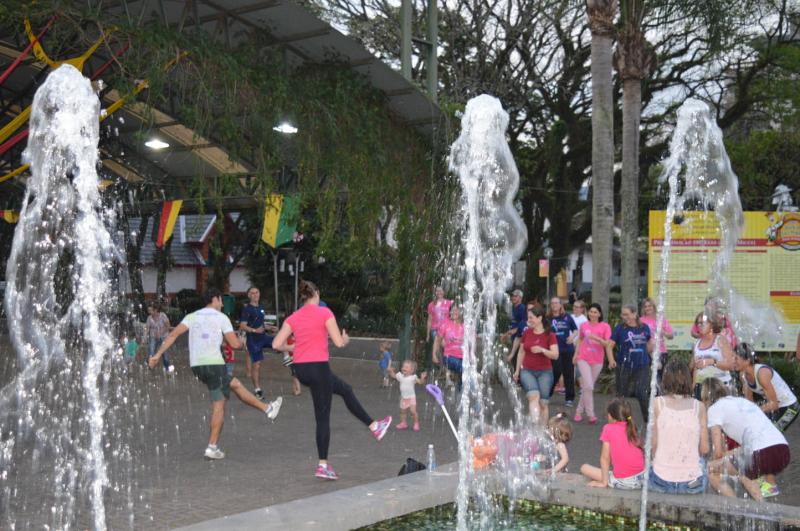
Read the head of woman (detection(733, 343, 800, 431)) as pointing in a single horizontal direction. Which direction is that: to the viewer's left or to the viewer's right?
to the viewer's left

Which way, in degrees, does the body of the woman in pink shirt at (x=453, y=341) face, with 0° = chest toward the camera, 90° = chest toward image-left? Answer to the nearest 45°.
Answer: approximately 0°

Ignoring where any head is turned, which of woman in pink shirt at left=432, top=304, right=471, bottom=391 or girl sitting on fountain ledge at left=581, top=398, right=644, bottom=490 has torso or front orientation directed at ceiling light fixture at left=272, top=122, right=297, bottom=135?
the girl sitting on fountain ledge

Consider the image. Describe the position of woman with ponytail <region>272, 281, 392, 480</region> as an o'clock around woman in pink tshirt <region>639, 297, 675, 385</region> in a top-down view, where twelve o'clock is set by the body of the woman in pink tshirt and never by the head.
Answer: The woman with ponytail is roughly at 1 o'clock from the woman in pink tshirt.

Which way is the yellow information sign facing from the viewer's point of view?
toward the camera

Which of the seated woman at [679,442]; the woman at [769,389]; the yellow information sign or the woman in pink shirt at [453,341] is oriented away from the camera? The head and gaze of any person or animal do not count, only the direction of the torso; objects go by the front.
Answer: the seated woman at [679,442]

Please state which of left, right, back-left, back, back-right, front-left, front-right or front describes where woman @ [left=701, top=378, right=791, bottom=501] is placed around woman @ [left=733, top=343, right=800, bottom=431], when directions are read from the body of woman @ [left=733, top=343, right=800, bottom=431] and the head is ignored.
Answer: left

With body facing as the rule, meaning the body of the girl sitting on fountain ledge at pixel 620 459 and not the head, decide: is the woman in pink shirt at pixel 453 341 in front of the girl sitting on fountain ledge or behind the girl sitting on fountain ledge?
in front

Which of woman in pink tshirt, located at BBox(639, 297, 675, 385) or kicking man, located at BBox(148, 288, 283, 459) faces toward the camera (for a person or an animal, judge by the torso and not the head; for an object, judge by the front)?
the woman in pink tshirt

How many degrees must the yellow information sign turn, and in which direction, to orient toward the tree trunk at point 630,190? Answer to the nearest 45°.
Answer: approximately 135° to its right

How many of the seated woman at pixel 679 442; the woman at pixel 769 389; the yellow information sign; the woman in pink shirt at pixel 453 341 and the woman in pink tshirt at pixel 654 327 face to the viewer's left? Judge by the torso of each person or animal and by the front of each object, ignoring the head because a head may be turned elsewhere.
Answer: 1

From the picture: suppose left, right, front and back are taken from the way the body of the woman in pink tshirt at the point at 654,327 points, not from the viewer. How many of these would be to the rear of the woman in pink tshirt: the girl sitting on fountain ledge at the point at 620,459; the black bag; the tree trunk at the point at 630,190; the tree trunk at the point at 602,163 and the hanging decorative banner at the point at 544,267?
3

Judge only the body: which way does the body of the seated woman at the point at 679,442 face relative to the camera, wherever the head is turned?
away from the camera

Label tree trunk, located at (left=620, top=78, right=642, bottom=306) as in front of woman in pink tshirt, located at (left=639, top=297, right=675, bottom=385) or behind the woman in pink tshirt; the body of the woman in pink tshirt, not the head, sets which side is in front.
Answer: behind

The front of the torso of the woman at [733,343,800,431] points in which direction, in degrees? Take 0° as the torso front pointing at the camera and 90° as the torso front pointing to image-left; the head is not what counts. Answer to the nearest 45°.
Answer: approximately 90°
